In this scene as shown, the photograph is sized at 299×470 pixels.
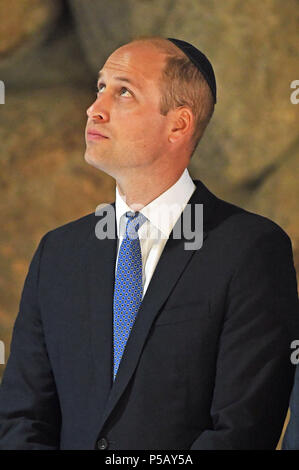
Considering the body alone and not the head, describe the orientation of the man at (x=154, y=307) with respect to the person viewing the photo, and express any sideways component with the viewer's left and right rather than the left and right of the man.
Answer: facing the viewer and to the left of the viewer

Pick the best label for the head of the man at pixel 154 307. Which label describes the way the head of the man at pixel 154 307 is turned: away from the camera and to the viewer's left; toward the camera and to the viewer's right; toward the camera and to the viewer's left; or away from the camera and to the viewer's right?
toward the camera and to the viewer's left
